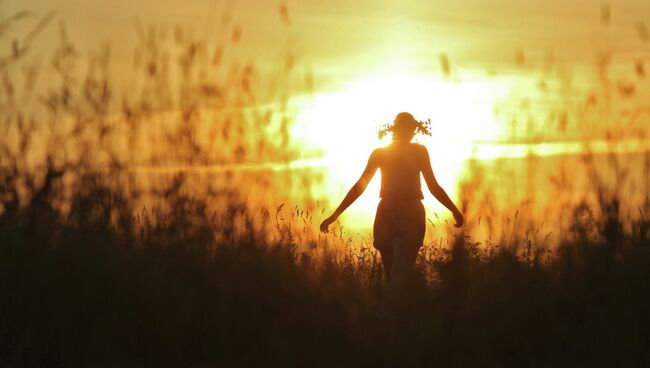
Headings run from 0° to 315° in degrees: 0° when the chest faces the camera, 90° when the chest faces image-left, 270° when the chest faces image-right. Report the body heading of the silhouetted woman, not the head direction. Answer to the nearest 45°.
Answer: approximately 180°
